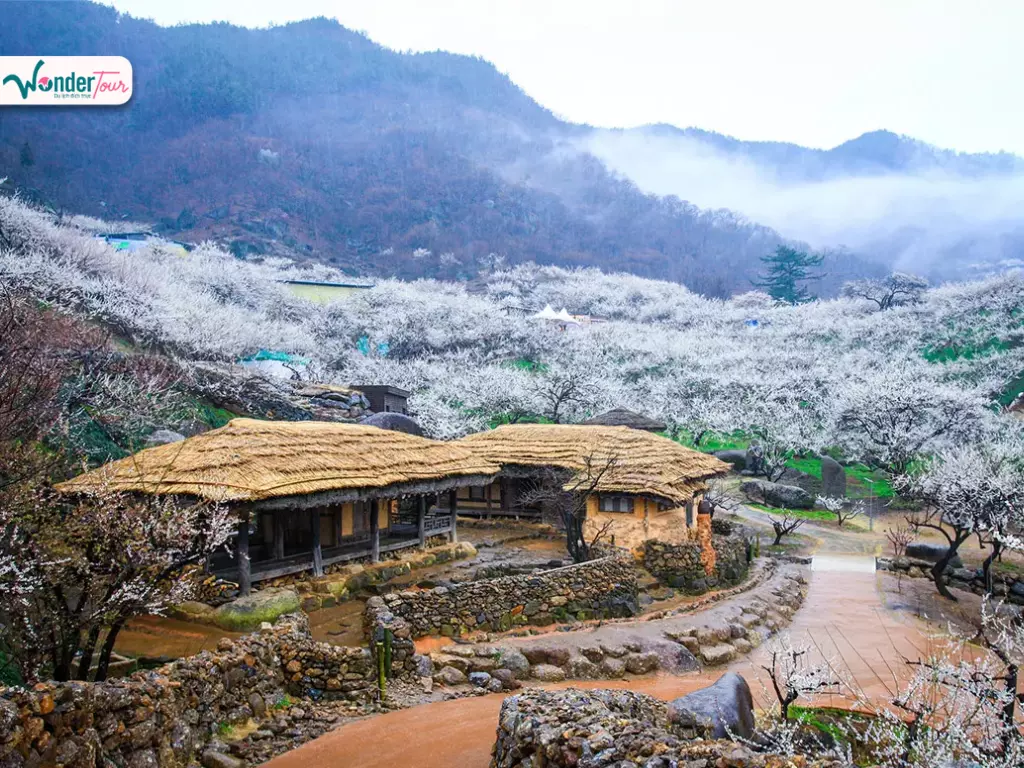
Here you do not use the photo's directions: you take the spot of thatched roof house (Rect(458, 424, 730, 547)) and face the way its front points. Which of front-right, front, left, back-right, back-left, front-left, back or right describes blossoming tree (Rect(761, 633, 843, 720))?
front-left

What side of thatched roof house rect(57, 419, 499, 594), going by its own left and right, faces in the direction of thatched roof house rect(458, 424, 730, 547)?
left

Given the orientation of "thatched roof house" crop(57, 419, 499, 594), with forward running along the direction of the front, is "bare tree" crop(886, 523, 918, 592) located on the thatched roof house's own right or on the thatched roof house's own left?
on the thatched roof house's own left

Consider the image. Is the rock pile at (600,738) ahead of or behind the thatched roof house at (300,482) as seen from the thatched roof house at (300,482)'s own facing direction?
ahead

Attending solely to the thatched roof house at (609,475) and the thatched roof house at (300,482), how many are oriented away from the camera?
0

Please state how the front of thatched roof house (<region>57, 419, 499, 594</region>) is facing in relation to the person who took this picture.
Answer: facing the viewer and to the right of the viewer

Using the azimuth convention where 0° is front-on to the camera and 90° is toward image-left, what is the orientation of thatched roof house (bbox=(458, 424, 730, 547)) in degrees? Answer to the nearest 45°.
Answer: approximately 45°

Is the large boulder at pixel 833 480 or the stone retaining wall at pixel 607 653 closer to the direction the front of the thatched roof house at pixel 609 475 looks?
the stone retaining wall

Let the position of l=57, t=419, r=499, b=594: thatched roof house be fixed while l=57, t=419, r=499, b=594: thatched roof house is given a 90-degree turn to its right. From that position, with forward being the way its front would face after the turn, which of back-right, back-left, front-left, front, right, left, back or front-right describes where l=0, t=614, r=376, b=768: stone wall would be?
front-left

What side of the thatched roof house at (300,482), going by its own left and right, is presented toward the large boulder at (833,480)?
left

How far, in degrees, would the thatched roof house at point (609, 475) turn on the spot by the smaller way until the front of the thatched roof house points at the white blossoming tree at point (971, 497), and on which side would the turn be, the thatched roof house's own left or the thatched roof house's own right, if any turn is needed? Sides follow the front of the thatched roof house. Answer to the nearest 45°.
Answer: approximately 135° to the thatched roof house's own left

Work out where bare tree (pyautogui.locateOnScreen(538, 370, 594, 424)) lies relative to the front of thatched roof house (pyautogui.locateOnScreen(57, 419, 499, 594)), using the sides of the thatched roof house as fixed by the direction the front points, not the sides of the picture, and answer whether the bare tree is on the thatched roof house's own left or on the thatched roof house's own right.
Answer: on the thatched roof house's own left
